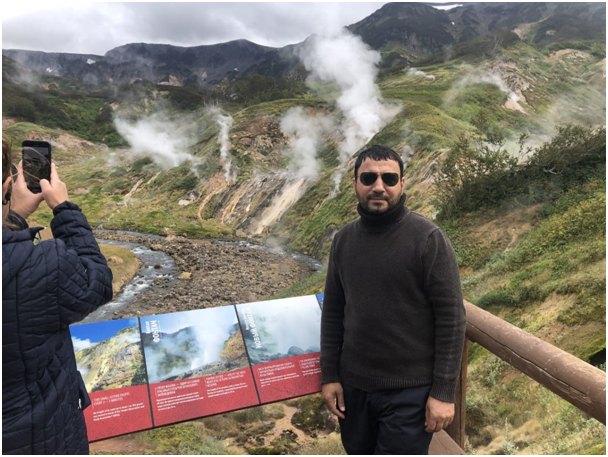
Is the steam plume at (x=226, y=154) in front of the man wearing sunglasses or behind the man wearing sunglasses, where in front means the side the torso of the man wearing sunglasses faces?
behind

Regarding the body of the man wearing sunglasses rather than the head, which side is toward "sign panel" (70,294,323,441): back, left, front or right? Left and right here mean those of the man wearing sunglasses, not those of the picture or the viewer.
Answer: right

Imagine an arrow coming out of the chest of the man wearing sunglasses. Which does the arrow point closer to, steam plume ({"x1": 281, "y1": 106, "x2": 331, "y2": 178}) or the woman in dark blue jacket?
the woman in dark blue jacket

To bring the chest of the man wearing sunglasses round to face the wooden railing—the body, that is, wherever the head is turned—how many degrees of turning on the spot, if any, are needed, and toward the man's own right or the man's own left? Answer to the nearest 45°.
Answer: approximately 90° to the man's own left

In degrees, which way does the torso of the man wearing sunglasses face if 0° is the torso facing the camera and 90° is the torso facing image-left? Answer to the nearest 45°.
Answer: approximately 0°
